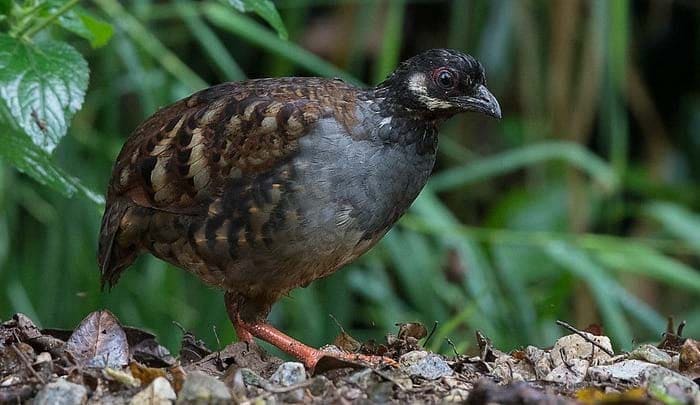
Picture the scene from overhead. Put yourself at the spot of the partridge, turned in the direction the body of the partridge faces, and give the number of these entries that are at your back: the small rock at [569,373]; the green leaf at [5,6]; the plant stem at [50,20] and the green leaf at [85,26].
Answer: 3

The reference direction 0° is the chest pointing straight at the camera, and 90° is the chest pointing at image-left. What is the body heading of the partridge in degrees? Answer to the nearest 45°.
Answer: approximately 270°

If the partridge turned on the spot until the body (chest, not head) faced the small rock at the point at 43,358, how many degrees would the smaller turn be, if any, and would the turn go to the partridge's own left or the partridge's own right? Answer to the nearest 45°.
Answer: approximately 135° to the partridge's own right

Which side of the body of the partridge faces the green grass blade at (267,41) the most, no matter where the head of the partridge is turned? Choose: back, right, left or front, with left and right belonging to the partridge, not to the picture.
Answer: left

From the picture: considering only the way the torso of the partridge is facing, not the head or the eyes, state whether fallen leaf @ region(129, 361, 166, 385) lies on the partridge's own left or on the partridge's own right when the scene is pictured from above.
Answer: on the partridge's own right

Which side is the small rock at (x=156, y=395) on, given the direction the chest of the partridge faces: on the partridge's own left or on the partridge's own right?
on the partridge's own right

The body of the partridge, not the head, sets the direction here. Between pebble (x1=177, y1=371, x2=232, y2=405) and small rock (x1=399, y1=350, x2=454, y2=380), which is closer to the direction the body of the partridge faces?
the small rock

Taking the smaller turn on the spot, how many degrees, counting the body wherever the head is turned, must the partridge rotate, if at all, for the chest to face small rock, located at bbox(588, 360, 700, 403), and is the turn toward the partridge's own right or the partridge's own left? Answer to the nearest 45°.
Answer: approximately 45° to the partridge's own right

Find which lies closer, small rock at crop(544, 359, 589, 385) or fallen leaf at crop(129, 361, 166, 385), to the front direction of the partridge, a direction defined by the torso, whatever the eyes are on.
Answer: the small rock

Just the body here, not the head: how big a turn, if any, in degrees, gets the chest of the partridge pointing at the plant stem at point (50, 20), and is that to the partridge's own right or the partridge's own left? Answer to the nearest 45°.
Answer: approximately 180°

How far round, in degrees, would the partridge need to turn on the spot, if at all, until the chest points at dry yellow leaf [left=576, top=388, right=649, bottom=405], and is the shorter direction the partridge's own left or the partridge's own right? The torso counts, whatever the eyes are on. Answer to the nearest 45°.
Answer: approximately 45° to the partridge's own right

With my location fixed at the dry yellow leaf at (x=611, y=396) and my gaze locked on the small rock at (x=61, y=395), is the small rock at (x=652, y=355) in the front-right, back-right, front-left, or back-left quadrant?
back-right

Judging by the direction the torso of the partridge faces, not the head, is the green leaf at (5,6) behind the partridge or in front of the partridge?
behind

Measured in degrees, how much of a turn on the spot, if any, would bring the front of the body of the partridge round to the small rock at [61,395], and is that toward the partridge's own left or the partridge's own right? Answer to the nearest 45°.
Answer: approximately 135° to the partridge's own right

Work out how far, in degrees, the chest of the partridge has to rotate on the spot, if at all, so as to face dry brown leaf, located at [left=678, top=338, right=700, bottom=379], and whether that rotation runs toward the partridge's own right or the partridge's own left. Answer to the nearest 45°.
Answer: approximately 45° to the partridge's own right

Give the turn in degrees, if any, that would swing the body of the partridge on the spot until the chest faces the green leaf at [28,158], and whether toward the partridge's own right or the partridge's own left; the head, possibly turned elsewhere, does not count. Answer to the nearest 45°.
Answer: approximately 180°

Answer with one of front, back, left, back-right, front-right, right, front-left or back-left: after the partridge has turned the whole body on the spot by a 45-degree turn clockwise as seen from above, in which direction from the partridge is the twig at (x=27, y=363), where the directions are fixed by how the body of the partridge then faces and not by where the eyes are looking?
right
